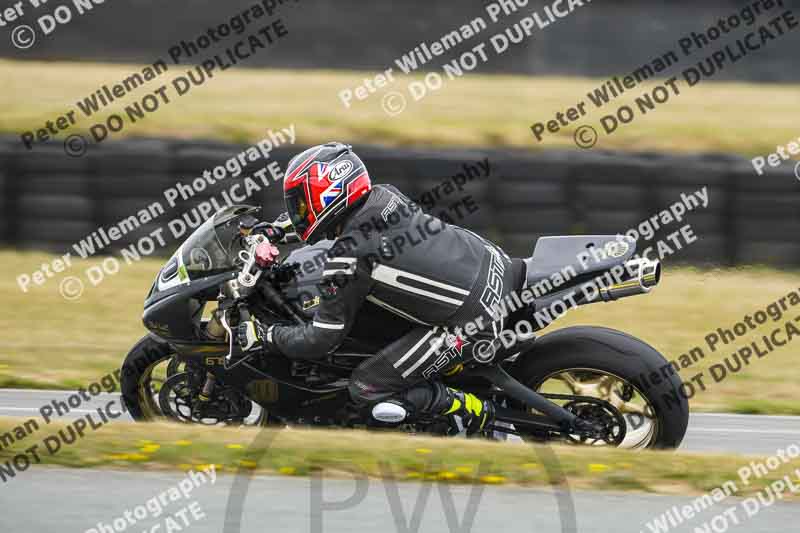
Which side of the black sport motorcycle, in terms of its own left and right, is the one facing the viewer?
left

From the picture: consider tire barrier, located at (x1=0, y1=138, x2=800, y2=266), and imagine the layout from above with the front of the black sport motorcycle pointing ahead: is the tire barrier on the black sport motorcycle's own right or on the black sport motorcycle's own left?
on the black sport motorcycle's own right

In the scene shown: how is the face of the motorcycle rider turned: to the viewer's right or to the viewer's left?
to the viewer's left

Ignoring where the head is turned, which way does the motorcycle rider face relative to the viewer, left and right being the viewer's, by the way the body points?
facing to the left of the viewer

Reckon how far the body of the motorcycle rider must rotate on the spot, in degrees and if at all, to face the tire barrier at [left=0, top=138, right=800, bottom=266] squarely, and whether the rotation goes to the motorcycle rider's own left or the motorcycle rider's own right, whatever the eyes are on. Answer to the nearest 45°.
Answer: approximately 90° to the motorcycle rider's own right
